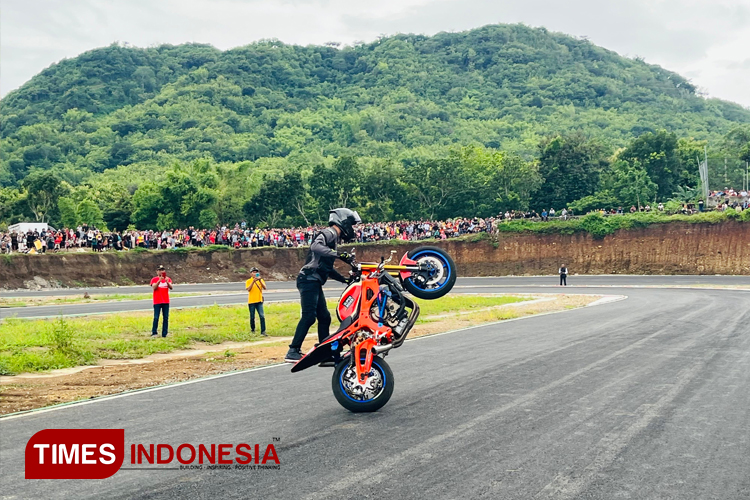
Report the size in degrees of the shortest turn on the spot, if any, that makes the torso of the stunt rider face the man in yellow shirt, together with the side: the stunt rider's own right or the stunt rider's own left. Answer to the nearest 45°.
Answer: approximately 90° to the stunt rider's own left

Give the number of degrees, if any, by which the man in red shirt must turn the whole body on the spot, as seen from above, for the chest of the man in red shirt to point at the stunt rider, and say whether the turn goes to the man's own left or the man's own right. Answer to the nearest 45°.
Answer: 0° — they already face them

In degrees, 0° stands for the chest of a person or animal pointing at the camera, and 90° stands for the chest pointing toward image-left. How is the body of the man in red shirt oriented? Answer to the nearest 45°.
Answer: approximately 0°

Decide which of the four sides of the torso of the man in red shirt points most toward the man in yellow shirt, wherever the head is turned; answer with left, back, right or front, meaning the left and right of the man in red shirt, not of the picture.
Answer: left

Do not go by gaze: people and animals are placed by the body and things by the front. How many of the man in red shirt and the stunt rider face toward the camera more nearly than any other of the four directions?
1

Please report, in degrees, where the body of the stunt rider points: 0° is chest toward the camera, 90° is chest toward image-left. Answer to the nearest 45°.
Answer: approximately 270°

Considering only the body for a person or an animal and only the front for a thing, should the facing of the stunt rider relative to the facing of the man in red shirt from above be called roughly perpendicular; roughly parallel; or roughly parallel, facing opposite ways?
roughly perpendicular
